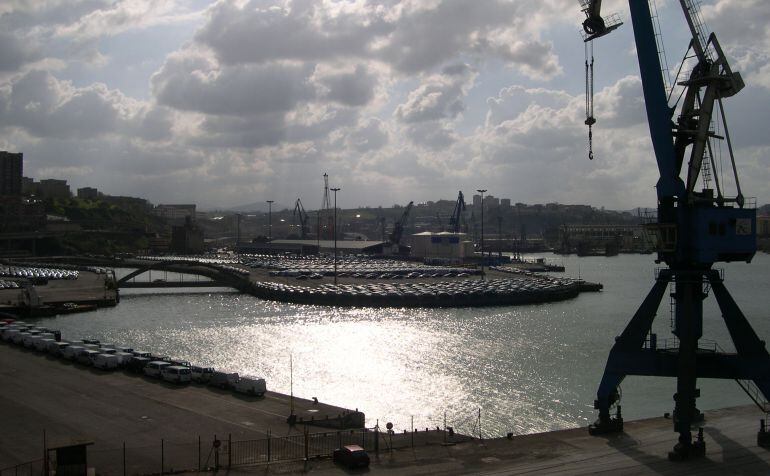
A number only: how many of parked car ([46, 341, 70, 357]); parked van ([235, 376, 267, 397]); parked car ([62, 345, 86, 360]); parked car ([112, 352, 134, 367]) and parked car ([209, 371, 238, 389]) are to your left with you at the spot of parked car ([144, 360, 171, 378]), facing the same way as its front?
2

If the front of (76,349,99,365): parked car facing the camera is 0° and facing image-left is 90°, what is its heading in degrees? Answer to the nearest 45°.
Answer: approximately 45°

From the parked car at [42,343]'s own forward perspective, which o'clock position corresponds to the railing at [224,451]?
The railing is roughly at 10 o'clock from the parked car.

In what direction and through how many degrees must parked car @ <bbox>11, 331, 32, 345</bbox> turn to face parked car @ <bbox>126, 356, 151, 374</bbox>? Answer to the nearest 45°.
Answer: approximately 90° to its left

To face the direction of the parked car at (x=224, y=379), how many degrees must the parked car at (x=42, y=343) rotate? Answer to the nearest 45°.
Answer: approximately 90° to its left

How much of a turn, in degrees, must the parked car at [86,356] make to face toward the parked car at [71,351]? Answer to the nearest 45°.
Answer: approximately 90° to its right

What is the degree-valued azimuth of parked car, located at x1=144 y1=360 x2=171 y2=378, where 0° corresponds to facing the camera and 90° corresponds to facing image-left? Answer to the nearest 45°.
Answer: approximately 45°

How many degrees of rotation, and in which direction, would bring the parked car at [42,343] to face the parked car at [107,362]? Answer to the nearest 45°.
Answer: approximately 45° to its left

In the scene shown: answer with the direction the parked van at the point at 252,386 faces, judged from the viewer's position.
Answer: facing the viewer and to the left of the viewer

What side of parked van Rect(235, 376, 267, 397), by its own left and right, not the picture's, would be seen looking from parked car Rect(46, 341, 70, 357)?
right

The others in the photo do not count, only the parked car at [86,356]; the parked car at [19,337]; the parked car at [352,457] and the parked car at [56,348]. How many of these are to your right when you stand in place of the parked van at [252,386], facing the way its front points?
3
